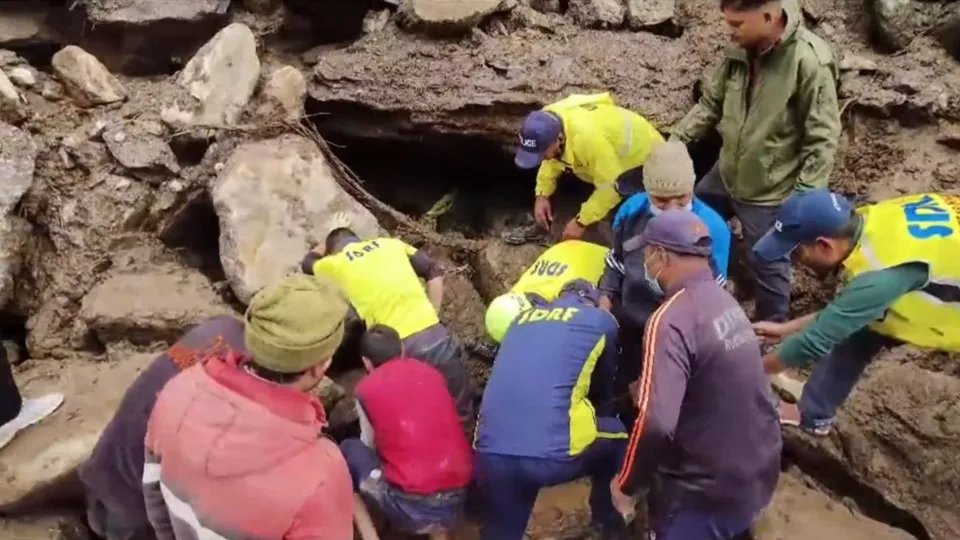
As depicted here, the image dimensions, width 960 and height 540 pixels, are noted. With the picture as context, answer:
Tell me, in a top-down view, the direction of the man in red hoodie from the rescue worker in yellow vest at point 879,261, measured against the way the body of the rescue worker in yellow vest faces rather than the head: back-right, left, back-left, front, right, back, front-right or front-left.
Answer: front-left

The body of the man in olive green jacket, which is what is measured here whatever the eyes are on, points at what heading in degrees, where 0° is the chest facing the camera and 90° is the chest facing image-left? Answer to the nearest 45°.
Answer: approximately 45°

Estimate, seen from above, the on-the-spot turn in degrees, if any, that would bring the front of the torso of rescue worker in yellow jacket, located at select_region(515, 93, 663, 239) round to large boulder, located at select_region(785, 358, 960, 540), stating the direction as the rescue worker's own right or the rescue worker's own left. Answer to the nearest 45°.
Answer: approximately 90° to the rescue worker's own left

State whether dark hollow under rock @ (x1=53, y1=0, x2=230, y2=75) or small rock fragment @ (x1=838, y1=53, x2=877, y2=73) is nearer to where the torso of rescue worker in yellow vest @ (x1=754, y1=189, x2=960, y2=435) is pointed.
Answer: the dark hollow under rock

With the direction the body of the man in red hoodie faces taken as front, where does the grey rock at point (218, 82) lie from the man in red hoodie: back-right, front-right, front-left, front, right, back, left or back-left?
front-left

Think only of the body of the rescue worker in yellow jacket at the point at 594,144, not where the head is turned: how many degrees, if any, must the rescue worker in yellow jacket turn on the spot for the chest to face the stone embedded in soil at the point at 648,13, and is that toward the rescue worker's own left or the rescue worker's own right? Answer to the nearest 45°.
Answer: approximately 135° to the rescue worker's own right

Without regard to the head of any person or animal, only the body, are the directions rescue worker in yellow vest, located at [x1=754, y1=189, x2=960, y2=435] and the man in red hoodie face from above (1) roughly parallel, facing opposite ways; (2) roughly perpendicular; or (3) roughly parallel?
roughly perpendicular

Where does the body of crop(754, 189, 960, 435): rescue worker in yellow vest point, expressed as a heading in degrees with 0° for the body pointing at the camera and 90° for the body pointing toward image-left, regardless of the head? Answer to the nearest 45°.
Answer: approximately 90°

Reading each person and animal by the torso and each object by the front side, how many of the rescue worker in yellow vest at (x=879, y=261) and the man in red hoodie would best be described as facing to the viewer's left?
1

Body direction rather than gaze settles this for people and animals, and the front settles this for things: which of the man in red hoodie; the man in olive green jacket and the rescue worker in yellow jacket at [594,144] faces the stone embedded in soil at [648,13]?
the man in red hoodie

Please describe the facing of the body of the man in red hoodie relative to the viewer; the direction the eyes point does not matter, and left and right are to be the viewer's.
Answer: facing away from the viewer and to the right of the viewer

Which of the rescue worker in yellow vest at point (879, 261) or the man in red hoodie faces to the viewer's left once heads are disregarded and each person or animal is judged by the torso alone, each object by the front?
the rescue worker in yellow vest

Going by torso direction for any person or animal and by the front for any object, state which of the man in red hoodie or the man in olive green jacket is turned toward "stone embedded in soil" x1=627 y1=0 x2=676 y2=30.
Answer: the man in red hoodie

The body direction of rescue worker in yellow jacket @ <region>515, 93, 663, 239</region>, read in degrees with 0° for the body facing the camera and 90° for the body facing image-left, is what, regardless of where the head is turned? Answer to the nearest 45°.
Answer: approximately 45°

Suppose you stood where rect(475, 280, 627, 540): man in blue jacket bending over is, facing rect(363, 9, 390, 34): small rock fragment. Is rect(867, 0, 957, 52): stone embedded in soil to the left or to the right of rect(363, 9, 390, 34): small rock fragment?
right

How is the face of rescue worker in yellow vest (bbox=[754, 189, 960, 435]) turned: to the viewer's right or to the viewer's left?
to the viewer's left

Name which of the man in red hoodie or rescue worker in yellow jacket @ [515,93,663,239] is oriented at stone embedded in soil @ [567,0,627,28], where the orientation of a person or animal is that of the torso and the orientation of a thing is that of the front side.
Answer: the man in red hoodie

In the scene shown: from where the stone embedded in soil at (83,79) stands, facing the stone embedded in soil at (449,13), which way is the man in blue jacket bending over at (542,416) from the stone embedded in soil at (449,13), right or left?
right
